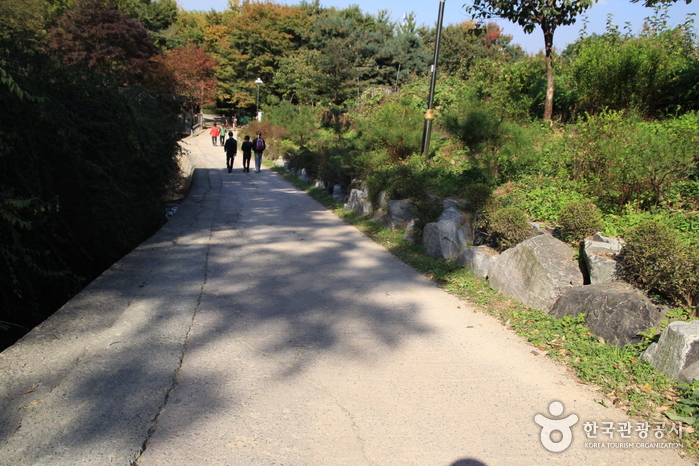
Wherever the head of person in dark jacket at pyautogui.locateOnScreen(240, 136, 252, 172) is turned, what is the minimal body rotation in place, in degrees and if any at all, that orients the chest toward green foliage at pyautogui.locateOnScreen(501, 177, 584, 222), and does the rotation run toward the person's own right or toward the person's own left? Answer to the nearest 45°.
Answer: approximately 180°

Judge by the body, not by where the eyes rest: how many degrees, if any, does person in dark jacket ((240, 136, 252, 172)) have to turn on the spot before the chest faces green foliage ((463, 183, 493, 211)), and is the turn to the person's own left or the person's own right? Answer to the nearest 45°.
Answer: approximately 180°

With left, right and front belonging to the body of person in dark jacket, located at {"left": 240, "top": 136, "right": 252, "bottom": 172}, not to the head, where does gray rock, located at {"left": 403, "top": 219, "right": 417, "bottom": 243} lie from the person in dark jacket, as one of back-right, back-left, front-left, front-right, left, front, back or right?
back

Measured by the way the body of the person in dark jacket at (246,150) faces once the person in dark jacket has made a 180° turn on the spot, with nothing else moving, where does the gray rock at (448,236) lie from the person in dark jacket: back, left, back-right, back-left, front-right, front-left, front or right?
front

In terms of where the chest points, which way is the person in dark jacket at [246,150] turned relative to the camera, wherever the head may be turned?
away from the camera

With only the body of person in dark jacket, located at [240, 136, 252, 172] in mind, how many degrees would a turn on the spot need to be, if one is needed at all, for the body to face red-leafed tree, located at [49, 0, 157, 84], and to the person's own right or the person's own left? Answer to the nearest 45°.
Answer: approximately 45° to the person's own left

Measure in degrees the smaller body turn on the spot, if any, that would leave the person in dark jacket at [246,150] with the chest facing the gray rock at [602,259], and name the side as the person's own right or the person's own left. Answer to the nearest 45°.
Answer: approximately 180°

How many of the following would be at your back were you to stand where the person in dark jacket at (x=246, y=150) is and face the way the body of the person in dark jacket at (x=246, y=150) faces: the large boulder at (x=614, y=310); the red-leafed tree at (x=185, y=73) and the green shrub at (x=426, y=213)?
2

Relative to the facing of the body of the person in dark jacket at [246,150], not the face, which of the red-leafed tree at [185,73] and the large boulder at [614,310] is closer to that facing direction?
the red-leafed tree

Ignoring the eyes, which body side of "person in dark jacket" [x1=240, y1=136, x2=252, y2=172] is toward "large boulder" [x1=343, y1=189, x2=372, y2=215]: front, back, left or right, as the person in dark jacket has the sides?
back

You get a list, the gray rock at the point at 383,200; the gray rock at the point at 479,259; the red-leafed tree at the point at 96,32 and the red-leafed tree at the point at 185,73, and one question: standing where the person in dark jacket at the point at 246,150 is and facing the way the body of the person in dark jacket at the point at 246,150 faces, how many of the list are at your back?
2

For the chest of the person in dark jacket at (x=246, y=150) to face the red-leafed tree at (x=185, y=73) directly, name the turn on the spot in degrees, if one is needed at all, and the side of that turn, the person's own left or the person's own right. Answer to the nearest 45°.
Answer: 0° — they already face it

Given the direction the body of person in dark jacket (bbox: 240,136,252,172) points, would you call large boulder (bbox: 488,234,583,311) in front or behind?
behind

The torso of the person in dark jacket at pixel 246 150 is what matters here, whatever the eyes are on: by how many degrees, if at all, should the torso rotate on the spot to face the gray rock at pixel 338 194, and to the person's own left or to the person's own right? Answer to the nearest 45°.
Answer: approximately 180°

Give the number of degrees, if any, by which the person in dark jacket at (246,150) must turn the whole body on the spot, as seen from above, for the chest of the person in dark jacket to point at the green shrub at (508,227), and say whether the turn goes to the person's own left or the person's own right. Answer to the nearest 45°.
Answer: approximately 180°

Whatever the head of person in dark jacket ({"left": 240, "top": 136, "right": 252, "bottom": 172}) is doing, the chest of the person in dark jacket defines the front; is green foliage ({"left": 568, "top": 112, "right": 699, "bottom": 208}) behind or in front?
behind
